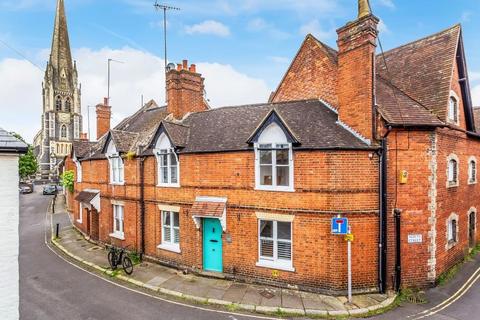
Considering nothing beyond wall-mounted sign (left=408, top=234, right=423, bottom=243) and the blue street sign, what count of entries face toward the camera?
2

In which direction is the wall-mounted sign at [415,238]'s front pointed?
toward the camera

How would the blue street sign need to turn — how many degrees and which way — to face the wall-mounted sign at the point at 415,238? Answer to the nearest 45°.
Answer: approximately 135° to its left

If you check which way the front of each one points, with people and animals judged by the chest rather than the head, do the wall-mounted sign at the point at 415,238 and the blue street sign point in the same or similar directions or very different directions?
same or similar directions

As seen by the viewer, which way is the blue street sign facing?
toward the camera
